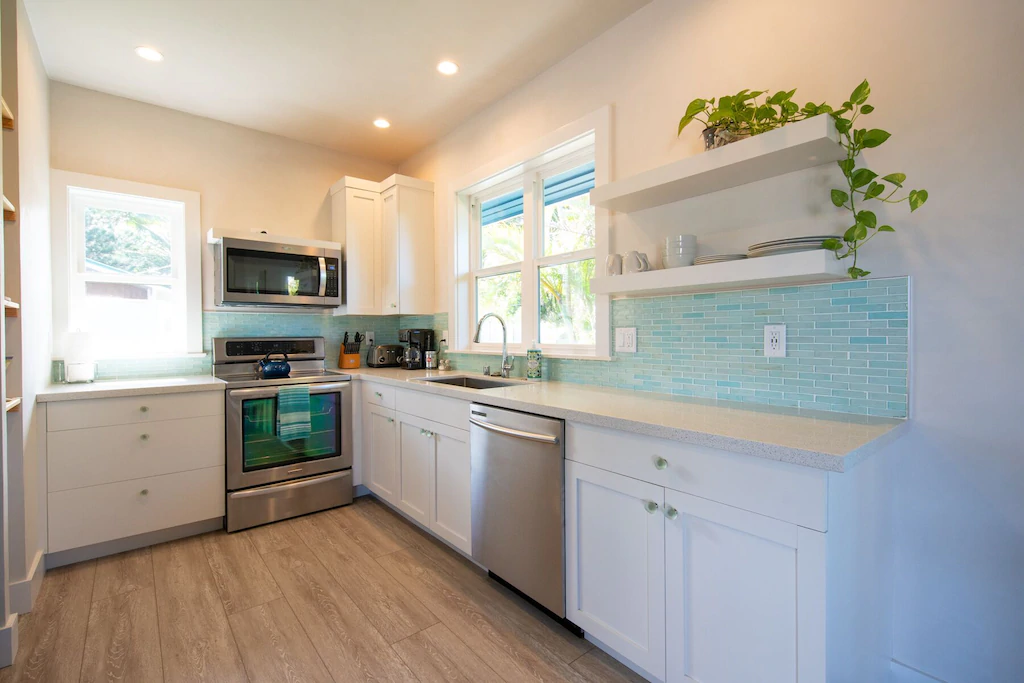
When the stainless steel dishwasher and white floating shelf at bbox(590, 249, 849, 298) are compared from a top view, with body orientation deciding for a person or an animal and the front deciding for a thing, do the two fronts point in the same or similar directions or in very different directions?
same or similar directions

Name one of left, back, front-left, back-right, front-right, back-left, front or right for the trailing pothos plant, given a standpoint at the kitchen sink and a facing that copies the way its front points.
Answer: left

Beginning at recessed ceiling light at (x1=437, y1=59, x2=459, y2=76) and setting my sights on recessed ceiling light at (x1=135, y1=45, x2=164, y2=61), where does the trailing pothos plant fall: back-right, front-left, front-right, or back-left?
back-left

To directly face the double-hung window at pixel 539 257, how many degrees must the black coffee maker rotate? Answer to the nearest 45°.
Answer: approximately 90° to its left

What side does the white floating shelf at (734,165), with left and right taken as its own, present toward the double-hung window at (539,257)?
right

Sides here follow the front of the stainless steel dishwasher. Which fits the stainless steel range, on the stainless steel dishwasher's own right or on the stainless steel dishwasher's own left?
on the stainless steel dishwasher's own right

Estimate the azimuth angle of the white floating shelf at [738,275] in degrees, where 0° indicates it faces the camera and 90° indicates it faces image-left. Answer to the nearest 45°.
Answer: approximately 45°

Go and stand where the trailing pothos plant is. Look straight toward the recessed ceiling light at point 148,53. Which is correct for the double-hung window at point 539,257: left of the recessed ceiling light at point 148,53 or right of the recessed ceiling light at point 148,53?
right

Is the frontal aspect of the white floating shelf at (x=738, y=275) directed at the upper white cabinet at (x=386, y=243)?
no
